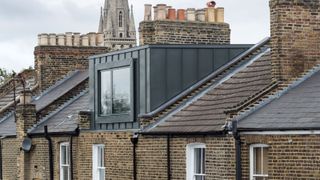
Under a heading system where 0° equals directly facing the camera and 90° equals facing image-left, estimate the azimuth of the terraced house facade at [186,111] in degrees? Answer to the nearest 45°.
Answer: approximately 45°
